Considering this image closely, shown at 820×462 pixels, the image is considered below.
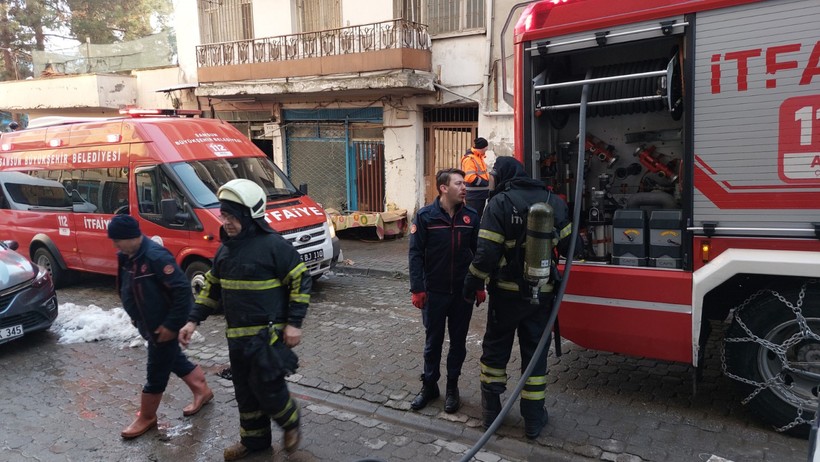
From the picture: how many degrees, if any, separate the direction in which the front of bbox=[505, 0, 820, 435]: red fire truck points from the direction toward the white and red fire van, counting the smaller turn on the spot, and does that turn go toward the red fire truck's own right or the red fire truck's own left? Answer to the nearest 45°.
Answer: approximately 135° to the red fire truck's own right

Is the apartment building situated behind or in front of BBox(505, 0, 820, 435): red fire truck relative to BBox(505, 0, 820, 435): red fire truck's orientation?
behind

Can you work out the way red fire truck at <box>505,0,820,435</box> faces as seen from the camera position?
facing the viewer and to the right of the viewer

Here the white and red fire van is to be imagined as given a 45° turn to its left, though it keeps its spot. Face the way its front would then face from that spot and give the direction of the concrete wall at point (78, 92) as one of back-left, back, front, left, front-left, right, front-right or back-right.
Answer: left

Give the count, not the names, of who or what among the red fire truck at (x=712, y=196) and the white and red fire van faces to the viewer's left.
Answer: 0

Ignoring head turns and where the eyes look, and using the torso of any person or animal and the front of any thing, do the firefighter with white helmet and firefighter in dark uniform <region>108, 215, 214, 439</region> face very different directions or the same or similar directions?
same or similar directions

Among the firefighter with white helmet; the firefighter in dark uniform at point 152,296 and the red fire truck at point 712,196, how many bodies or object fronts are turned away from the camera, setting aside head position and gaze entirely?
0

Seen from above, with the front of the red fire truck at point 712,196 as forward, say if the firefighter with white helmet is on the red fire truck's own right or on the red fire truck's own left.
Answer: on the red fire truck's own right

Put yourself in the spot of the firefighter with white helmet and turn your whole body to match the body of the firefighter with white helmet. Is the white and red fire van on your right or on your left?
on your right

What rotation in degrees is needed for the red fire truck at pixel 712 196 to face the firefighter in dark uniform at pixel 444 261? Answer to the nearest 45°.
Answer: approximately 135° to its right

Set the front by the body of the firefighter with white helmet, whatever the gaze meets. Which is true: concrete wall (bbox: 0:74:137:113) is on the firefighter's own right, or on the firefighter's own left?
on the firefighter's own right

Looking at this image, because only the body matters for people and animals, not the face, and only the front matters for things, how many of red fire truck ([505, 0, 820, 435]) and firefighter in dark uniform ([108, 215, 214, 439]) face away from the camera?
0

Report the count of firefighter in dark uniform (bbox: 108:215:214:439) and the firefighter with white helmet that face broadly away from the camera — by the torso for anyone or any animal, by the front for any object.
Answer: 0

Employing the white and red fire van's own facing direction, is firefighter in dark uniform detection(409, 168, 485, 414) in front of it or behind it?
in front

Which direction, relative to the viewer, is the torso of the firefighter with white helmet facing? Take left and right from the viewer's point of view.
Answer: facing the viewer and to the left of the viewer

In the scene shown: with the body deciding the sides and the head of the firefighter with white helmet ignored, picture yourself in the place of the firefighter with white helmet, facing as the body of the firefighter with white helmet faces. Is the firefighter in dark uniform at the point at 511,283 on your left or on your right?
on your left
